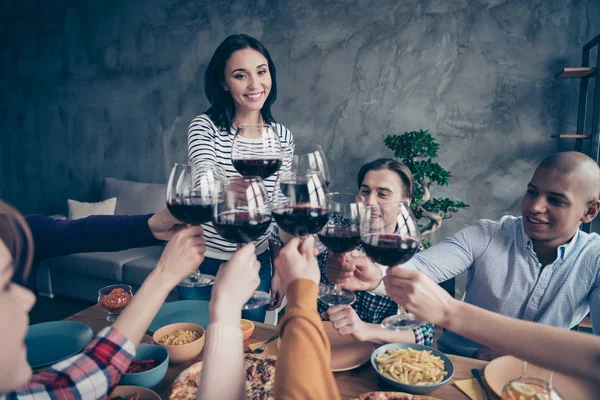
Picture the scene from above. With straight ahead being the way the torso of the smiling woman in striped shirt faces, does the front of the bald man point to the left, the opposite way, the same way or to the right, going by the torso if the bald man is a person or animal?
to the right

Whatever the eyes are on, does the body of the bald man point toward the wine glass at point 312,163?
yes

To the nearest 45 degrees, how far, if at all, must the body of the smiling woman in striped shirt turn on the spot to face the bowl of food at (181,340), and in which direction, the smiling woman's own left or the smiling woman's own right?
0° — they already face it

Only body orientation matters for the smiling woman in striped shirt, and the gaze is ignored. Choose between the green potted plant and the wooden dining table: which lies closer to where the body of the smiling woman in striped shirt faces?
the wooden dining table

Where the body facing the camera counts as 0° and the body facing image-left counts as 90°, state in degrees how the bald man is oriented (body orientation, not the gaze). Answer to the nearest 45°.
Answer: approximately 45°

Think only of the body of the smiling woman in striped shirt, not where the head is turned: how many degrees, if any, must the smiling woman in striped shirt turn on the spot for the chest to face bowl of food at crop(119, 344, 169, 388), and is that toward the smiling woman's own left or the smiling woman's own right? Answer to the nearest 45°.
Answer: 0° — they already face it

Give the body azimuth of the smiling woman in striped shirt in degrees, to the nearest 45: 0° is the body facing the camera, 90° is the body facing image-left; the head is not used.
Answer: approximately 0°
